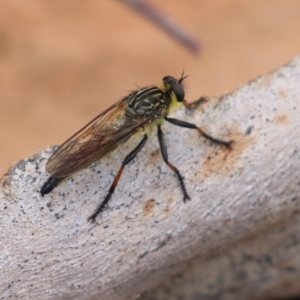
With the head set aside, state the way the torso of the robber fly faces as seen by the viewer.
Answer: to the viewer's right
